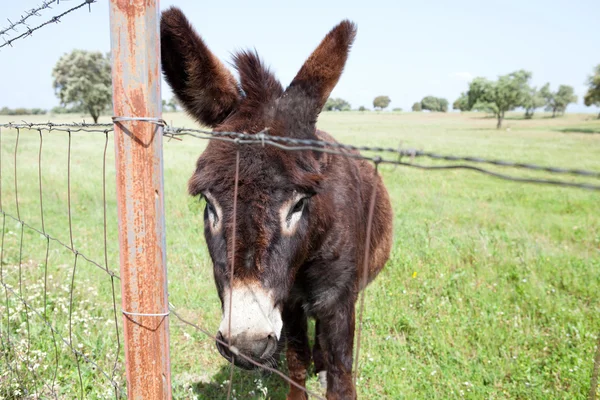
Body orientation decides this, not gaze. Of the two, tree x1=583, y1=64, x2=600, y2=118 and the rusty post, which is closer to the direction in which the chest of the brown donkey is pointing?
the rusty post

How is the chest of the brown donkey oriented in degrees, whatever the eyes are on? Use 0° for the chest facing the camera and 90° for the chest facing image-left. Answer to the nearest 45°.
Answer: approximately 45°

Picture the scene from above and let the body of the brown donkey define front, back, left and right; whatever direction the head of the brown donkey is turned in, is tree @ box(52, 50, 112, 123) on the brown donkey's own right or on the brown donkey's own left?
on the brown donkey's own right

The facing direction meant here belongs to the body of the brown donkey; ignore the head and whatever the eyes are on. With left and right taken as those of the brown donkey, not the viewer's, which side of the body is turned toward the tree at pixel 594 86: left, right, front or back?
back

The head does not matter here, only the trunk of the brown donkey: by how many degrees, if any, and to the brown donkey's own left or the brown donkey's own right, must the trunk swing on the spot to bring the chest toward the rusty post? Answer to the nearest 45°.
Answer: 0° — it already faces it
